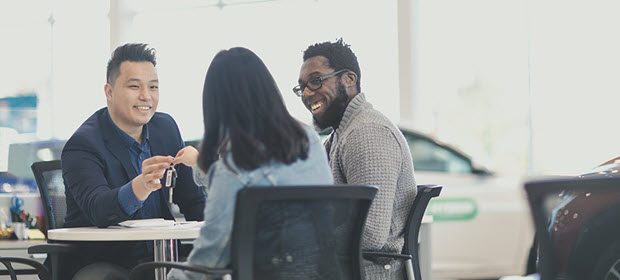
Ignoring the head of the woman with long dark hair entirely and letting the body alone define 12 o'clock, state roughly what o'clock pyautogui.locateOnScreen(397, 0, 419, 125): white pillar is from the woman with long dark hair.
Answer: The white pillar is roughly at 2 o'clock from the woman with long dark hair.

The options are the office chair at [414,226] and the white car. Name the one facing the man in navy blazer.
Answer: the office chair

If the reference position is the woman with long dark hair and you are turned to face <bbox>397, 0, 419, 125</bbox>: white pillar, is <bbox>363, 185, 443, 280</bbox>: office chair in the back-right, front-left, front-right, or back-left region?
front-right

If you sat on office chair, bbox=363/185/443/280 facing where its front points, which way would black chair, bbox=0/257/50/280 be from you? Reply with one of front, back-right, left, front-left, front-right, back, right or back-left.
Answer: front

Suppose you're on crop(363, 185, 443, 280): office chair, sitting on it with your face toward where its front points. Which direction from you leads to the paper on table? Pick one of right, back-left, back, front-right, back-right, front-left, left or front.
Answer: front

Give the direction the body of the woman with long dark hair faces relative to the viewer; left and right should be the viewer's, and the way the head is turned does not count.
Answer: facing away from the viewer and to the left of the viewer

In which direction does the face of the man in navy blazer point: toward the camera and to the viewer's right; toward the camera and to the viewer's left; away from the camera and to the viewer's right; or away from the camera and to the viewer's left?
toward the camera and to the viewer's right

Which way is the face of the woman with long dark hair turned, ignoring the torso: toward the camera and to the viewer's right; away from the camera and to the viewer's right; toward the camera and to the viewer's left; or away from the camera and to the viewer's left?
away from the camera and to the viewer's left

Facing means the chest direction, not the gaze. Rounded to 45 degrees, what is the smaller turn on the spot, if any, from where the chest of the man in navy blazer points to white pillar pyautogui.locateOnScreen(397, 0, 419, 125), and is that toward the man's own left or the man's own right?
approximately 90° to the man's own left

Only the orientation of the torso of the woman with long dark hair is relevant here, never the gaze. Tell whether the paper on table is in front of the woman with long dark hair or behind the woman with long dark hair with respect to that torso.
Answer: in front

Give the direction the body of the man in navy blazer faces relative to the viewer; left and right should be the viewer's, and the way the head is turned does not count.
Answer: facing the viewer and to the right of the viewer

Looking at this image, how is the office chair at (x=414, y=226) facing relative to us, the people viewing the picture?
facing to the left of the viewer

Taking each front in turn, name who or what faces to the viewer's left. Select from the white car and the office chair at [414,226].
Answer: the office chair

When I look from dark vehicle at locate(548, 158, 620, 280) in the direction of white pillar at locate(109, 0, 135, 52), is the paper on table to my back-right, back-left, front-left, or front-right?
front-left
